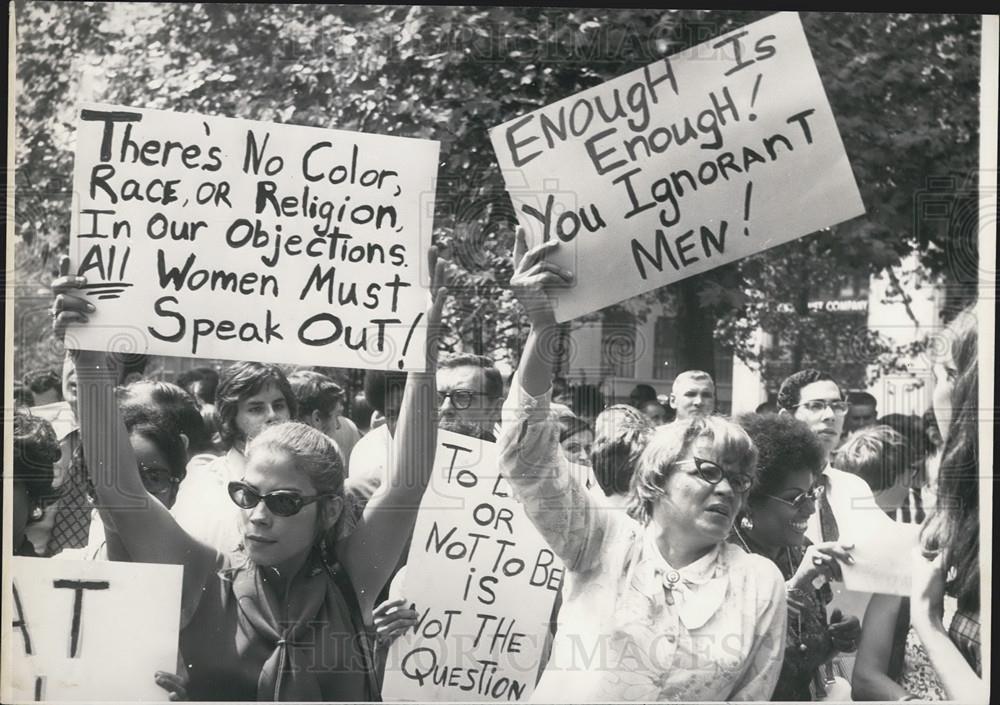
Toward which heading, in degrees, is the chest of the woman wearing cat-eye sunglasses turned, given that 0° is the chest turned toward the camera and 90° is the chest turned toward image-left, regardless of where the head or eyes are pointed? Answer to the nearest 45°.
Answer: approximately 0°

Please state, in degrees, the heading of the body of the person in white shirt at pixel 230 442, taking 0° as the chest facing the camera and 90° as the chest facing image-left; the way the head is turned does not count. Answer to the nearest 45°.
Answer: approximately 315°

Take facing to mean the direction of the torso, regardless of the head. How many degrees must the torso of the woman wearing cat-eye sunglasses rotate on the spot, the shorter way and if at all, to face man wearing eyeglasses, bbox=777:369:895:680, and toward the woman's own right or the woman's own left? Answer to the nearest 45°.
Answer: approximately 90° to the woman's own left

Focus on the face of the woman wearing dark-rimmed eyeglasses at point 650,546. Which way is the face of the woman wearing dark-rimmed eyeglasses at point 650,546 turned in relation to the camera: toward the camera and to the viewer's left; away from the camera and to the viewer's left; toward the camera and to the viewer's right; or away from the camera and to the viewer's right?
toward the camera and to the viewer's right

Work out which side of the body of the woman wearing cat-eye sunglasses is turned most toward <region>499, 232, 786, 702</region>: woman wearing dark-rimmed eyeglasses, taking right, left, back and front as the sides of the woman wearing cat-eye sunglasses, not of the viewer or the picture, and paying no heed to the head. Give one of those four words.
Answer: left

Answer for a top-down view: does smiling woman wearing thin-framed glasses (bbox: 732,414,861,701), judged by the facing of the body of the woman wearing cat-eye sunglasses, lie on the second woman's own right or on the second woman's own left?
on the second woman's own left

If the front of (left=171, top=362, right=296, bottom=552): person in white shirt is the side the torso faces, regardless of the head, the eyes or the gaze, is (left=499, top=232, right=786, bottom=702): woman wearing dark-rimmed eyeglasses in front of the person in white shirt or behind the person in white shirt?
in front
